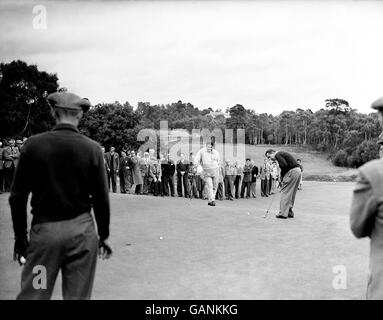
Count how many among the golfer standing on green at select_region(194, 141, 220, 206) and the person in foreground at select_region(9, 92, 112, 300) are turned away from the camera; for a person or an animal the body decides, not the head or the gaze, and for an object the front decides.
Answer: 1

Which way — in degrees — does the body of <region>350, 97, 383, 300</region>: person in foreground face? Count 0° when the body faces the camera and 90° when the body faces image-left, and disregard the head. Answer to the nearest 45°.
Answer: approximately 135°

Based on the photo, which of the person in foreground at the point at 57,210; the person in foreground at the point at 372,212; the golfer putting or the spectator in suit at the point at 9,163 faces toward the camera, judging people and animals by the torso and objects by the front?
the spectator in suit

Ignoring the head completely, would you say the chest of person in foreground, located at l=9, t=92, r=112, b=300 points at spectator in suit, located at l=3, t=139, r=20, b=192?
yes

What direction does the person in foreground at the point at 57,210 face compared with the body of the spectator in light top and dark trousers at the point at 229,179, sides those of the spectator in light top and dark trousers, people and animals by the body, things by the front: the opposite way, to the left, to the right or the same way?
the opposite way

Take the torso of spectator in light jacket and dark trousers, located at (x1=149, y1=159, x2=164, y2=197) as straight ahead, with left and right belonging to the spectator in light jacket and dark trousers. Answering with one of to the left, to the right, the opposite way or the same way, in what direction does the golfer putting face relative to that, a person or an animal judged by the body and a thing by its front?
to the right

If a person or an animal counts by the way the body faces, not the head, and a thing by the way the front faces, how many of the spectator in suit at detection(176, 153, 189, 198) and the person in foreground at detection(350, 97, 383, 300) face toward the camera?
1

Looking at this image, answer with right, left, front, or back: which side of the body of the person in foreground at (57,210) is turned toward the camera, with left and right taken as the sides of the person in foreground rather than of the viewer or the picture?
back

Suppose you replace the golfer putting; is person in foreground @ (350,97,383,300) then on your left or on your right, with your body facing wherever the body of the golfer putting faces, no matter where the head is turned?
on your left

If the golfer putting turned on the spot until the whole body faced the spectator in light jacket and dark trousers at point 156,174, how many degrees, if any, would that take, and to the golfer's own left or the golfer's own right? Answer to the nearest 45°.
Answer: approximately 45° to the golfer's own right

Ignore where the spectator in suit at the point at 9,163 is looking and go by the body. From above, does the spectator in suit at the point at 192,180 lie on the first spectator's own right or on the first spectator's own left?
on the first spectator's own left
